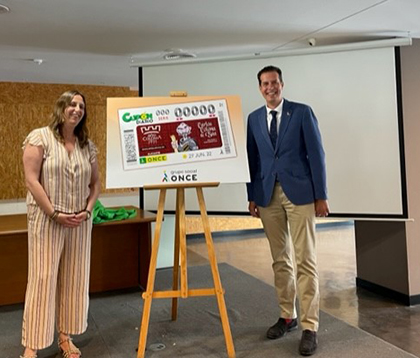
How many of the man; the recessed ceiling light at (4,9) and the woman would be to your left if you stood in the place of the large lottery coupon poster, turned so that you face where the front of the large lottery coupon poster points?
1

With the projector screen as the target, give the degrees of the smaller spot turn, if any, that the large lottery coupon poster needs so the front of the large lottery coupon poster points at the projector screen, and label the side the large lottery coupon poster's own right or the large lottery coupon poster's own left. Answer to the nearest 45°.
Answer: approximately 135° to the large lottery coupon poster's own left

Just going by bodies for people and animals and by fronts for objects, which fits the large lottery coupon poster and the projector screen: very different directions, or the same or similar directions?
same or similar directions

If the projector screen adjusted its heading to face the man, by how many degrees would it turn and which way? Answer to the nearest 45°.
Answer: approximately 45° to its right

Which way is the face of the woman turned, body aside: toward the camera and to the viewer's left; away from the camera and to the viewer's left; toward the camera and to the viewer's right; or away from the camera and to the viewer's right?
toward the camera and to the viewer's right

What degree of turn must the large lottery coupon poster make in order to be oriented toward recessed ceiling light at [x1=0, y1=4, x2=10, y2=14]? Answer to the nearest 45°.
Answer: approximately 90° to its right

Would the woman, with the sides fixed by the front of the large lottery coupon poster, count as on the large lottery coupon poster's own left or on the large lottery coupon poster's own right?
on the large lottery coupon poster's own right

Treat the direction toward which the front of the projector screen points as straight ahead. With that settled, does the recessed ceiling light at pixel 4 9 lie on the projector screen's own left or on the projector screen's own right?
on the projector screen's own right

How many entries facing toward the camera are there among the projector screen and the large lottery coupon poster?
2

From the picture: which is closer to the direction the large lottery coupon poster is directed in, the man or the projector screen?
the man

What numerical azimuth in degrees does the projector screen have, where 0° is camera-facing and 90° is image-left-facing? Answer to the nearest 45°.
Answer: approximately 0°

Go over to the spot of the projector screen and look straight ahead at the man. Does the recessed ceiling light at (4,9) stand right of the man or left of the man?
right

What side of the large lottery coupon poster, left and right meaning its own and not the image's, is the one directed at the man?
left

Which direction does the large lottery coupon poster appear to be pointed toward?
toward the camera
